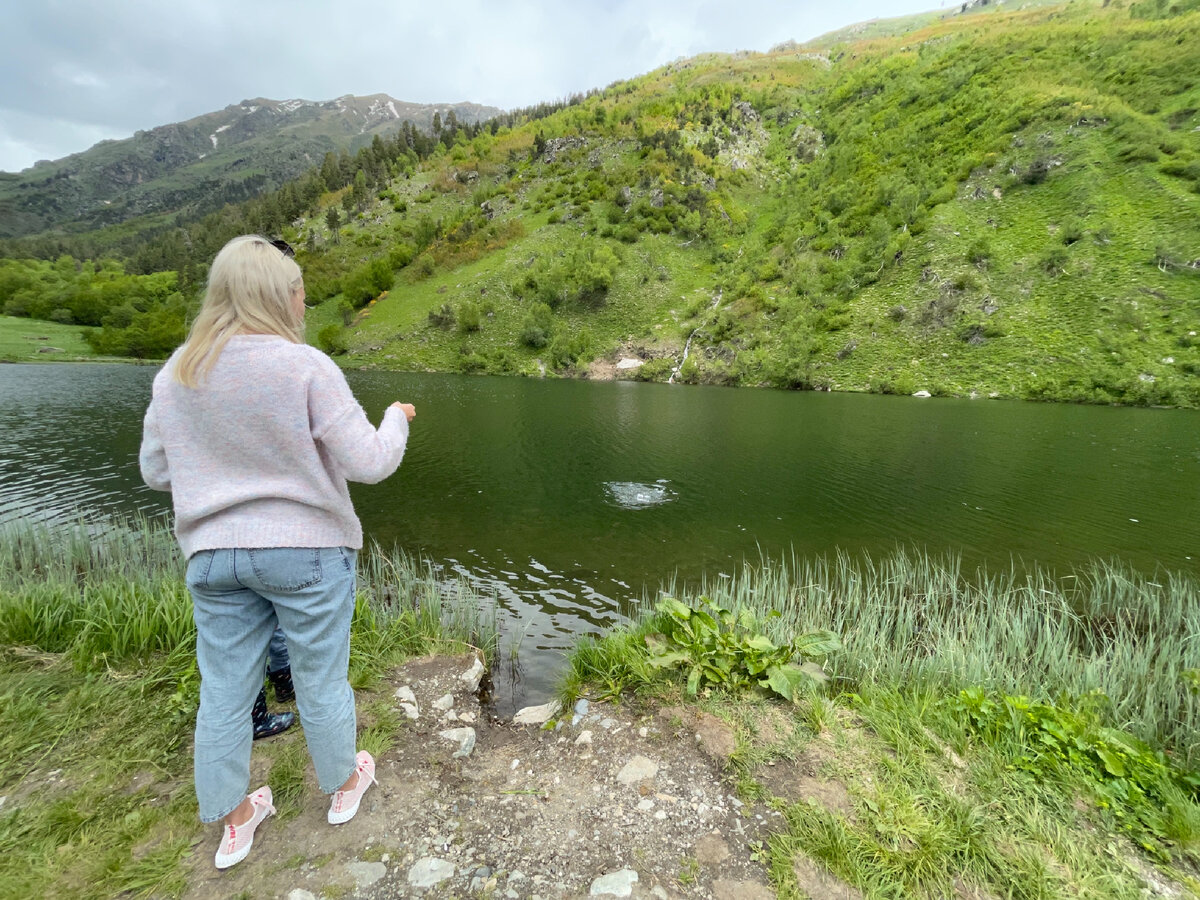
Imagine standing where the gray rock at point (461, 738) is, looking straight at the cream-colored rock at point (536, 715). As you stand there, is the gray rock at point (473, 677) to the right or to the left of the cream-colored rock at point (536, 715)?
left

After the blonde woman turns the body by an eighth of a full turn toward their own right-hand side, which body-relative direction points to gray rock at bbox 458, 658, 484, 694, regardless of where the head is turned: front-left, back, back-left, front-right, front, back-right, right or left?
front-left

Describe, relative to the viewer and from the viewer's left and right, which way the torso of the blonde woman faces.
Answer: facing away from the viewer and to the right of the viewer
